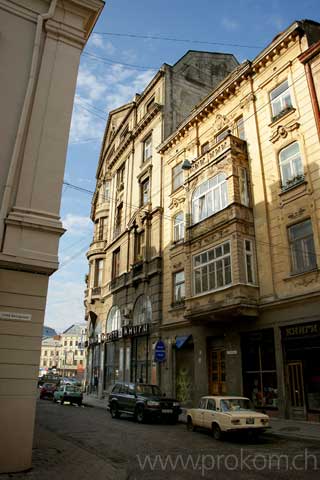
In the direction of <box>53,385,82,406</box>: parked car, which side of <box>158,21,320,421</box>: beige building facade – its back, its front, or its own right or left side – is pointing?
right

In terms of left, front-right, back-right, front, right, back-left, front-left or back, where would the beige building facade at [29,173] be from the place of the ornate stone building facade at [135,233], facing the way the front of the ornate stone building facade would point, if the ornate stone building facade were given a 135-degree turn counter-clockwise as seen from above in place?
right

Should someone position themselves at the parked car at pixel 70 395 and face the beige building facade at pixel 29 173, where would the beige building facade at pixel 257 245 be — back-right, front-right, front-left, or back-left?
front-left

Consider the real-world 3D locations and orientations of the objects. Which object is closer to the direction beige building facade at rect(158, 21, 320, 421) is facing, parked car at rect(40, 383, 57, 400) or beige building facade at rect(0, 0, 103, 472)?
the beige building facade

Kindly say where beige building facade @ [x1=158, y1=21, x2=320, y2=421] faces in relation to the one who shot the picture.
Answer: facing the viewer and to the left of the viewer

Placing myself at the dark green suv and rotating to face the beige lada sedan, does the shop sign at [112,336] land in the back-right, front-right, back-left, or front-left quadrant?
back-left

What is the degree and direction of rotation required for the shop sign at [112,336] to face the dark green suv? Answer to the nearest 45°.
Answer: approximately 45° to its left

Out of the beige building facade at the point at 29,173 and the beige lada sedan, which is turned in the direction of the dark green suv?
the beige lada sedan

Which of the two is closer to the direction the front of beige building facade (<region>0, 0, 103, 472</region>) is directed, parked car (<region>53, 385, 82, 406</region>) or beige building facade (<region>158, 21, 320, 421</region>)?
the beige building facade

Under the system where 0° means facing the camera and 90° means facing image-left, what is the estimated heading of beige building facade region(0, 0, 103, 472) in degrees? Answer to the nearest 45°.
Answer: approximately 315°

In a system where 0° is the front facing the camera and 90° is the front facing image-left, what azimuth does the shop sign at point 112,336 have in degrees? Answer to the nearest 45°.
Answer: approximately 45°

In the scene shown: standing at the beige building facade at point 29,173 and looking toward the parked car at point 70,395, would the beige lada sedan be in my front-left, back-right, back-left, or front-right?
front-right

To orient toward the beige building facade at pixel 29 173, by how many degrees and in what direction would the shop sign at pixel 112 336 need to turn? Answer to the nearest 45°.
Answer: approximately 45° to its left
